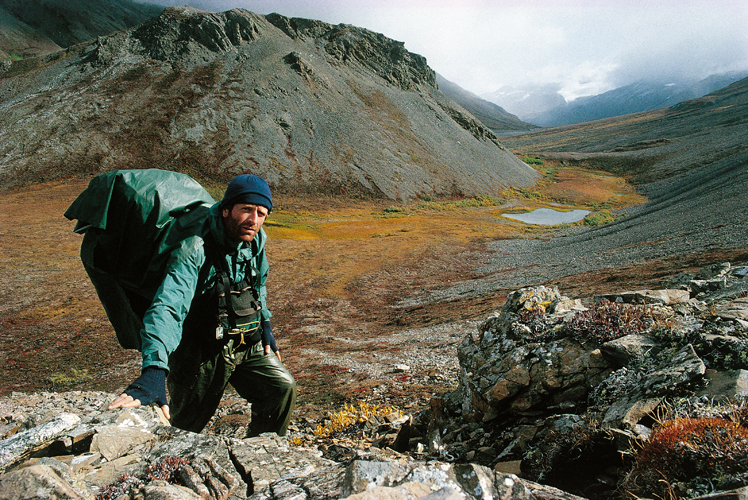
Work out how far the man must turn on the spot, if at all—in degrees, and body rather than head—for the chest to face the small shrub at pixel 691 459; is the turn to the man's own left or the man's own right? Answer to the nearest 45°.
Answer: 0° — they already face it

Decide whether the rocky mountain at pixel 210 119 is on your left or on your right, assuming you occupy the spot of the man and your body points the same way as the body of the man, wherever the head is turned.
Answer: on your left

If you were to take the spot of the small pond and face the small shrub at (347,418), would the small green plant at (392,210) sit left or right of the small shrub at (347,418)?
right

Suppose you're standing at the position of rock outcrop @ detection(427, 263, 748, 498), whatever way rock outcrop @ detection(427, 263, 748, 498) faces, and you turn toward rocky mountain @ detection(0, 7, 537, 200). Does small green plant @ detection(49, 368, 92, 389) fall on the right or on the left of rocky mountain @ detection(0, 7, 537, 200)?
left

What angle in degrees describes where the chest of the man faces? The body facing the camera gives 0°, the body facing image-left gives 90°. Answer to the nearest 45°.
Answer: approximately 315°

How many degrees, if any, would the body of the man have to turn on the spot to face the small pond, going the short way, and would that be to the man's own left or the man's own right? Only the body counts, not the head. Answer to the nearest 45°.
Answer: approximately 90° to the man's own left

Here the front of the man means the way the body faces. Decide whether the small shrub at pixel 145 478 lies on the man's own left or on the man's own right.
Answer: on the man's own right
